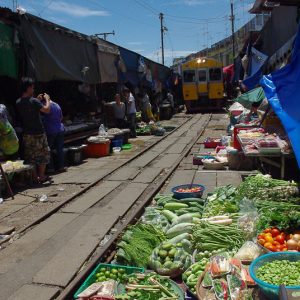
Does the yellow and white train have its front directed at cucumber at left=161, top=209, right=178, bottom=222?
yes

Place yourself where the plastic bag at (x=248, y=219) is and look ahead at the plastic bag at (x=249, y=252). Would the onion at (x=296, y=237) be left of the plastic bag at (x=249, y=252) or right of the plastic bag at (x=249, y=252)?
left

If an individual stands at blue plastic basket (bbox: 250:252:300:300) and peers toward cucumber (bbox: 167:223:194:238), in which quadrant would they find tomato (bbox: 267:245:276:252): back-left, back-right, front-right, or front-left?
front-right

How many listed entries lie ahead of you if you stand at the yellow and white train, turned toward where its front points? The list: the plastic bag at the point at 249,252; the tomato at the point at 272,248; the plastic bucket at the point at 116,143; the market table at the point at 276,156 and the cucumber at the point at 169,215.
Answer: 5

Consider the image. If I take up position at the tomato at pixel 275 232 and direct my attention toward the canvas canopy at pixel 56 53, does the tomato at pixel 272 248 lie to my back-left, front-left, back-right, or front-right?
back-left

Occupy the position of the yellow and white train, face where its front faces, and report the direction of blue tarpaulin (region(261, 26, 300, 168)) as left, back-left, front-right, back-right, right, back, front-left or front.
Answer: front

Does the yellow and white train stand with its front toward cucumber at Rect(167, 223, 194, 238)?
yes

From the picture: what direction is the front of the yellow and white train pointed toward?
toward the camera

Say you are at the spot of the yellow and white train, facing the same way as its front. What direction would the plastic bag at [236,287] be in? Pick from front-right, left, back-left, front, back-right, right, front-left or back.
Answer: front

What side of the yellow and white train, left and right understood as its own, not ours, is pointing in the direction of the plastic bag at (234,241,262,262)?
front

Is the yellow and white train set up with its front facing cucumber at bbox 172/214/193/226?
yes

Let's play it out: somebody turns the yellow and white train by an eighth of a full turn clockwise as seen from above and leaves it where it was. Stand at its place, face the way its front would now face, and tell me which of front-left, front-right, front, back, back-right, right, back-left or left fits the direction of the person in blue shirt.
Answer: front-left

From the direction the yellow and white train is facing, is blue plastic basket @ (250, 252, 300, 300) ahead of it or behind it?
ahead

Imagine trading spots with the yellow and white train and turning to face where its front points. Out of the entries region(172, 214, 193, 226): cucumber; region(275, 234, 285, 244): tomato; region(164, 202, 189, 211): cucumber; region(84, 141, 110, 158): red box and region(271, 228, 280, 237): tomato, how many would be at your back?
0

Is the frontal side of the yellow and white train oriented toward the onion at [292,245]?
yes

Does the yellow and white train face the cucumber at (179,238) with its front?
yes

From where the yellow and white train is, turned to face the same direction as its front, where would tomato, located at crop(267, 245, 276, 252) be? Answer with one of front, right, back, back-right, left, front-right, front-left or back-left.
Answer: front
